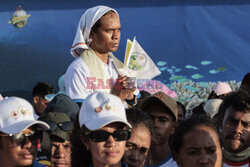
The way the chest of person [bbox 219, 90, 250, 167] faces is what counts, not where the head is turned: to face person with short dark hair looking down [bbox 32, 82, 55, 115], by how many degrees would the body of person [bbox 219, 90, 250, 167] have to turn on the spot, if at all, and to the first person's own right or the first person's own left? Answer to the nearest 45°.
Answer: approximately 135° to the first person's own right

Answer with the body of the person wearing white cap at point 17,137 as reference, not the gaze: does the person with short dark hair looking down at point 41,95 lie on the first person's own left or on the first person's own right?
on the first person's own left

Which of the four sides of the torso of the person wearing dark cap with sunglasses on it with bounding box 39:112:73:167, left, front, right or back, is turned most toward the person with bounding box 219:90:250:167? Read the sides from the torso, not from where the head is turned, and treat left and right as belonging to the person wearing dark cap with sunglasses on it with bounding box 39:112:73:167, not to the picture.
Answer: left

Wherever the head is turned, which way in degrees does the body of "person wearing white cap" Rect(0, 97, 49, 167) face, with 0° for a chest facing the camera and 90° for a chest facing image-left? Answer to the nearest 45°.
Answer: approximately 315°

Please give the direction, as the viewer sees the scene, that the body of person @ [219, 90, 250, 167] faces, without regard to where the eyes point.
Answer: toward the camera

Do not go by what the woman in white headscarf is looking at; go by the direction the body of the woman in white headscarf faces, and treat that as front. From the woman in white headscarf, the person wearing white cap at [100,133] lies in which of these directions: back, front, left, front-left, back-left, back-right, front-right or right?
front-right

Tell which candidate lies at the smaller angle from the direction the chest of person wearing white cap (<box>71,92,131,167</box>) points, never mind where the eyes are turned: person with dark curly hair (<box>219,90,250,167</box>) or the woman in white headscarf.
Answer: the person with dark curly hair

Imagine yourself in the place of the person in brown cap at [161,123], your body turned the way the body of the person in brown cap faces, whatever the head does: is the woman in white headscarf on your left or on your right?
on your right

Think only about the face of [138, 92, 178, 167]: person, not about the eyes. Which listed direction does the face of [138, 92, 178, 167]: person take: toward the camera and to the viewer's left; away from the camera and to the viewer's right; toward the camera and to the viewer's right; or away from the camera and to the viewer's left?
toward the camera and to the viewer's left

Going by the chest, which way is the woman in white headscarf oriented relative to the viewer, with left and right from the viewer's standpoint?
facing the viewer and to the right of the viewer

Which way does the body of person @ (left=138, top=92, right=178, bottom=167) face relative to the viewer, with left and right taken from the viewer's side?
facing the viewer and to the left of the viewer

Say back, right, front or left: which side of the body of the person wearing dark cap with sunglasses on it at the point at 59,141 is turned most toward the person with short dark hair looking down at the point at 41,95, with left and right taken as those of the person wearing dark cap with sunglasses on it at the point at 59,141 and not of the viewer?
back
